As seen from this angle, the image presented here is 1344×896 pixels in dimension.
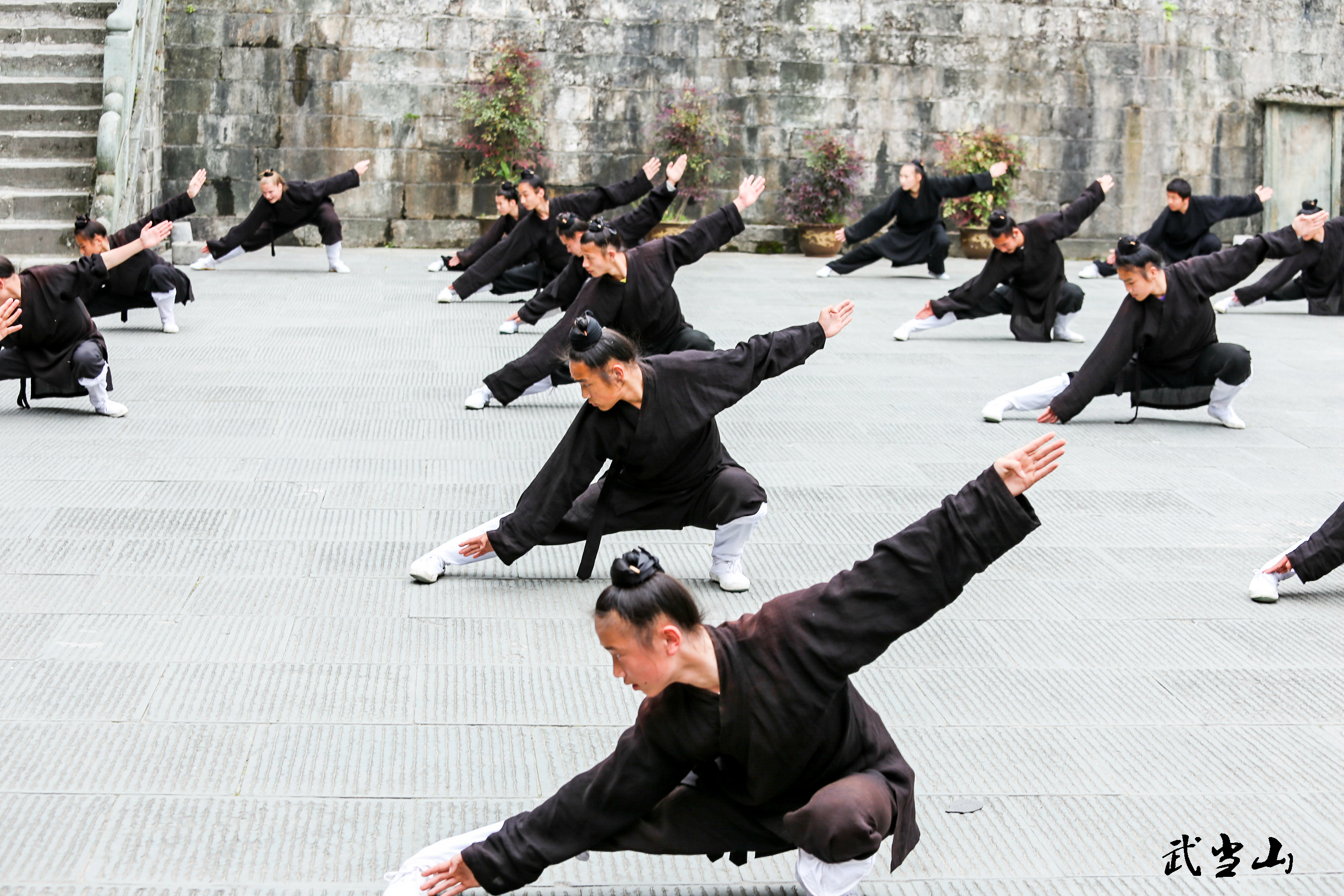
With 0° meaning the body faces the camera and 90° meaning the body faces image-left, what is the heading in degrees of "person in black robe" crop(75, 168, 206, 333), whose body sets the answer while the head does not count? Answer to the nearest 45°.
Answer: approximately 45°

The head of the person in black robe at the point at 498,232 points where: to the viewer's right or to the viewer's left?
to the viewer's left

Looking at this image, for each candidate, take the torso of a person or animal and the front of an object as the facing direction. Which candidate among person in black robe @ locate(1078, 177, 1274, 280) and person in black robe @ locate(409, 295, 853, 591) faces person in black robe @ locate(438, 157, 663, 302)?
person in black robe @ locate(1078, 177, 1274, 280)

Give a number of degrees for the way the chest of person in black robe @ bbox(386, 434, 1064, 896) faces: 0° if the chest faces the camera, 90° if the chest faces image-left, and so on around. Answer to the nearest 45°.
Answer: approximately 45°

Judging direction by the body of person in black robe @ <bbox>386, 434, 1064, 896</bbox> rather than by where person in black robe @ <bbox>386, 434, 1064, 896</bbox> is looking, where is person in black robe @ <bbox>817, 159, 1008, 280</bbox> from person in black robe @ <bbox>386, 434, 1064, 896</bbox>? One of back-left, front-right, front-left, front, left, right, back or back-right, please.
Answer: back-right

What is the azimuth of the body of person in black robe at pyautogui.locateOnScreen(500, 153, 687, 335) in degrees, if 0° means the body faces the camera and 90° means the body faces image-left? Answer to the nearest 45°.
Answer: approximately 45°
